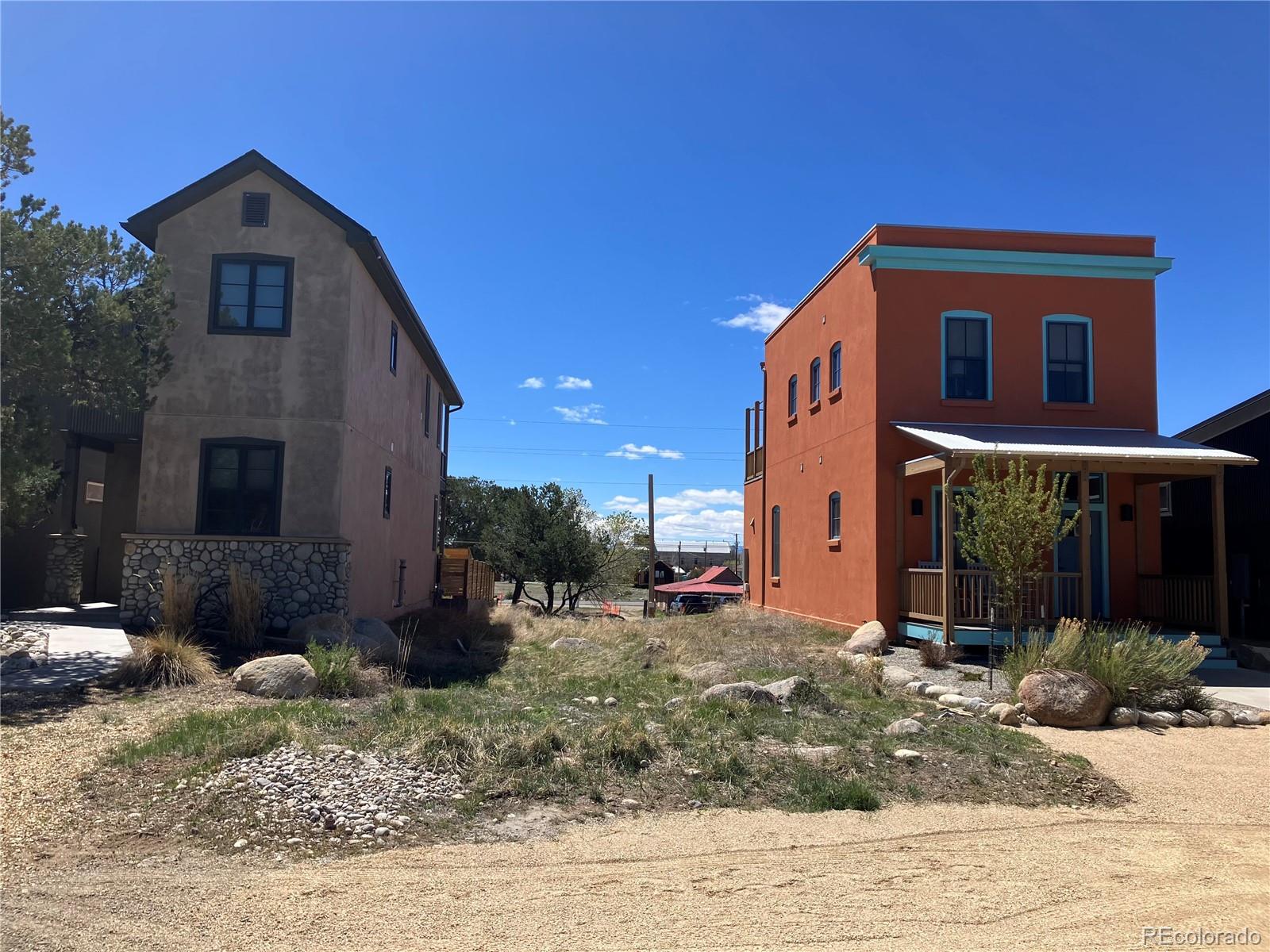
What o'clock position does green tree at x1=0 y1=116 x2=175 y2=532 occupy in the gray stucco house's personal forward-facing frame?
The green tree is roughly at 2 o'clock from the gray stucco house.

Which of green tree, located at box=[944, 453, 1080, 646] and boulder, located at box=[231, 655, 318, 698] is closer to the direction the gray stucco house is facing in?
the boulder

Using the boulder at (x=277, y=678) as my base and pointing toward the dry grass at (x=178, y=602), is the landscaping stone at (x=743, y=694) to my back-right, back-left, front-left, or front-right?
back-right

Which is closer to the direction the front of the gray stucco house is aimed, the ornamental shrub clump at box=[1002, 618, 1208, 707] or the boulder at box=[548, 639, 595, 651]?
the ornamental shrub clump

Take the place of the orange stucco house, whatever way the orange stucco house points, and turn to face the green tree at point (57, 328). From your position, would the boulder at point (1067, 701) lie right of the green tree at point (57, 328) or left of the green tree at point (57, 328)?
left

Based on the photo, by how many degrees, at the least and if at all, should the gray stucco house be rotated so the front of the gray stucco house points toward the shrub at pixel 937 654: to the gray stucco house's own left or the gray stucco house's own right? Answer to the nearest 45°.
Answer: approximately 45° to the gray stucco house's own left

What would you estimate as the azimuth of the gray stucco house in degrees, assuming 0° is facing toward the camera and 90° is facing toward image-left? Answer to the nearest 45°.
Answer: approximately 0°
